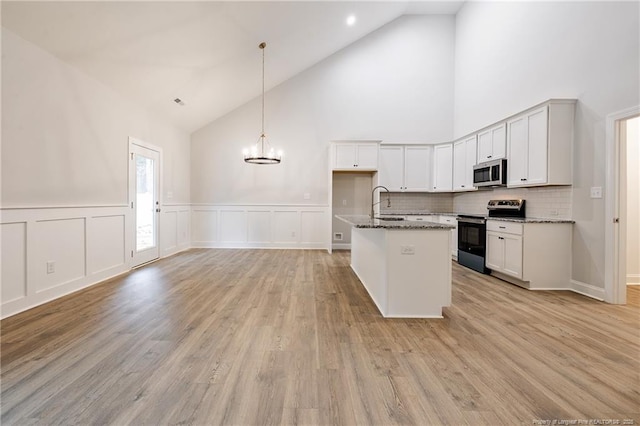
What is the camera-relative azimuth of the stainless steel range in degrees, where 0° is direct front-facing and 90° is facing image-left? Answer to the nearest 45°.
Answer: approximately 45°

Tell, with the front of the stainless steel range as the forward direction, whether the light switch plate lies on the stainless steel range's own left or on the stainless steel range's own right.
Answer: on the stainless steel range's own left

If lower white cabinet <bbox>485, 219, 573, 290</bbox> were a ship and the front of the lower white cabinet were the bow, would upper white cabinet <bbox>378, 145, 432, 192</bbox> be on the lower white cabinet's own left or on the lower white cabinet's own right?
on the lower white cabinet's own right

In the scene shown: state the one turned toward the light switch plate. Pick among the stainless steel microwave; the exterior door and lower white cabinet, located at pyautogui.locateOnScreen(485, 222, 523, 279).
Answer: the exterior door

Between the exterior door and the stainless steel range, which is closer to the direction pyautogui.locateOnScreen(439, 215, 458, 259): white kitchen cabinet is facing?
the exterior door

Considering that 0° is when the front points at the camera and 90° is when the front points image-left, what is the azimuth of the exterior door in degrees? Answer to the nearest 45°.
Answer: approximately 315°
